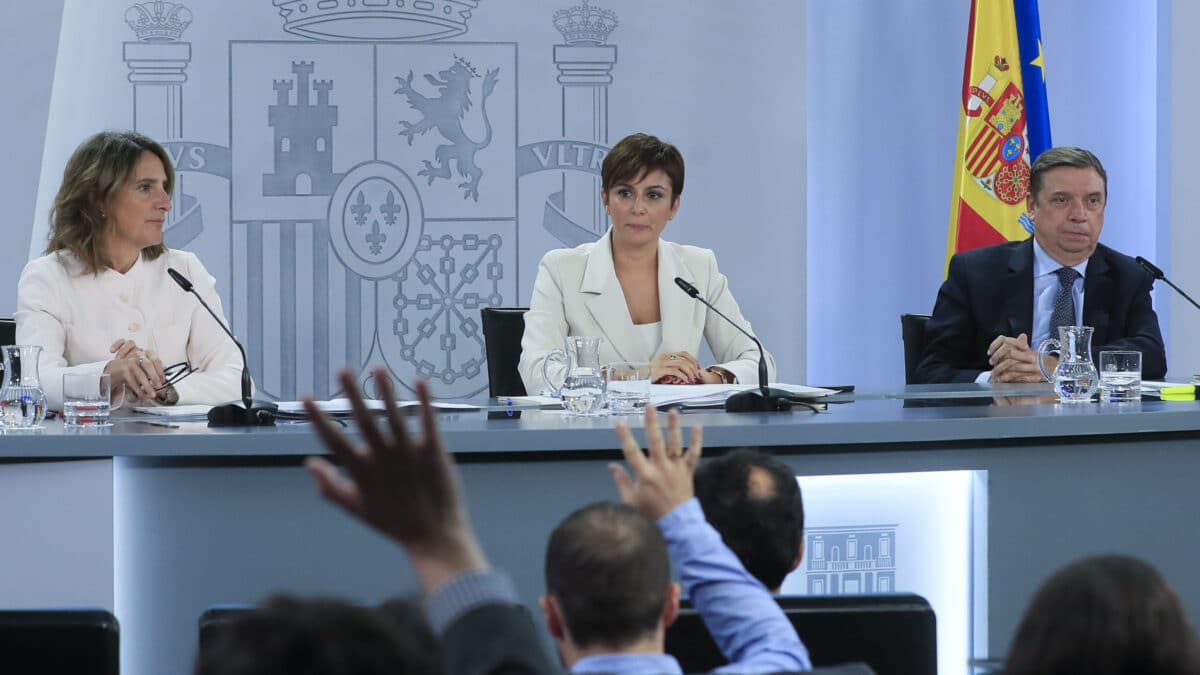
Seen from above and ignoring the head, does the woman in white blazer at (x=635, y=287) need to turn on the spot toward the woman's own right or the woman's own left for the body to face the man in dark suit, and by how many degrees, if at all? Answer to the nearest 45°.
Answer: approximately 90° to the woman's own left

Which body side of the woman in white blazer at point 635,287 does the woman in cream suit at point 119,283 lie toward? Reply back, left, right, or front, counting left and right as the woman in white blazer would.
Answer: right

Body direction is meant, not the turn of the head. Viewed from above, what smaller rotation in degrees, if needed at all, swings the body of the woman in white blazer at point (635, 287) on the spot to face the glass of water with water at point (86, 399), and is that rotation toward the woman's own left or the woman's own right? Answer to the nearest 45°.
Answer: approximately 45° to the woman's own right

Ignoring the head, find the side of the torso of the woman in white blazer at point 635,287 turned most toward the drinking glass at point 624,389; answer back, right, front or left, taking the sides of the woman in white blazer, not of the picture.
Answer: front

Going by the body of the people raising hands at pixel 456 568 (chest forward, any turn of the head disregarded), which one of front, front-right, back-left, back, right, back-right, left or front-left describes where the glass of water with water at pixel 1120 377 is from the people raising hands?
front-right

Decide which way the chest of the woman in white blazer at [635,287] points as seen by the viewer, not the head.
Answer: toward the camera

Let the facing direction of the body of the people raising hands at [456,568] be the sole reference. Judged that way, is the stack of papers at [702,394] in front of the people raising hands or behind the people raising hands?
in front

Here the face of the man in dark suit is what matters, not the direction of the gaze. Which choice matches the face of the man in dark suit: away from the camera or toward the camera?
toward the camera

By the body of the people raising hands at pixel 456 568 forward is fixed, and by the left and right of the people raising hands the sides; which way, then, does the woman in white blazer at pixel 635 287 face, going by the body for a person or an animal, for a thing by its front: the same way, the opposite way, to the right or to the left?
the opposite way

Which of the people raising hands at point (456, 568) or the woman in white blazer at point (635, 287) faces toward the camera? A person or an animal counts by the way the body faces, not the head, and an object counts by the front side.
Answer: the woman in white blazer
